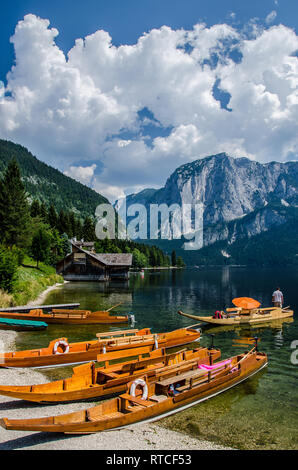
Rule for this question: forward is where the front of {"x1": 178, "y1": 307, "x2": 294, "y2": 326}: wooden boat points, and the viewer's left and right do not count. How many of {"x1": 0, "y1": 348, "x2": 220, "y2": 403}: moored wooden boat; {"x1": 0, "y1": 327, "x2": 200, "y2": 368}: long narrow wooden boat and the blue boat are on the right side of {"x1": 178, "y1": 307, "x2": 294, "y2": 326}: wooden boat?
0

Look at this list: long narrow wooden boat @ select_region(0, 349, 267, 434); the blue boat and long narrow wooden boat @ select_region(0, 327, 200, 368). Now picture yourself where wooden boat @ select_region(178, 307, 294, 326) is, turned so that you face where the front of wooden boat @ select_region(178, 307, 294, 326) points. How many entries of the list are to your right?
0

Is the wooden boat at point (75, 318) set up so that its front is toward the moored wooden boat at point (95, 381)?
no

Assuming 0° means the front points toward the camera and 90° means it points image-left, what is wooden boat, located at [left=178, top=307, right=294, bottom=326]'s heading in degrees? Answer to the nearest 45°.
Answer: approximately 90°

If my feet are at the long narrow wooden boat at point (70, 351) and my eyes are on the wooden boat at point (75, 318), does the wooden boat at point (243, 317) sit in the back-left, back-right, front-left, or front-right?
front-right

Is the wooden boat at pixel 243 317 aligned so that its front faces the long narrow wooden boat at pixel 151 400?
no
